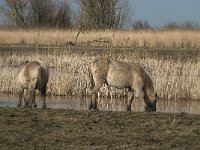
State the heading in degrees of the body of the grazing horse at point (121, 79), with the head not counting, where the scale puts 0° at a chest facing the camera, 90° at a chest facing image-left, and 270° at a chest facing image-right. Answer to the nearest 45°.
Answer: approximately 270°

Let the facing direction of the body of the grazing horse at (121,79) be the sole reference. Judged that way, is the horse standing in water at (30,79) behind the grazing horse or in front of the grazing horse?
behind
